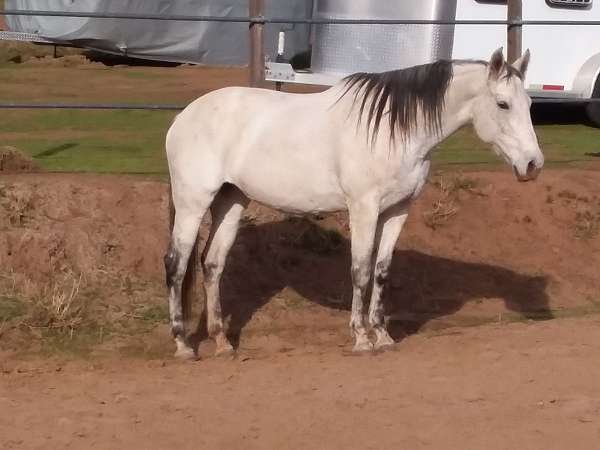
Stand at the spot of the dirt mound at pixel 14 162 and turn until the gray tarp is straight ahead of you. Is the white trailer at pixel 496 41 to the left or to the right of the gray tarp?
right

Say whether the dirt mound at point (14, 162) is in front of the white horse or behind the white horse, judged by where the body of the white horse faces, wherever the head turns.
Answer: behind

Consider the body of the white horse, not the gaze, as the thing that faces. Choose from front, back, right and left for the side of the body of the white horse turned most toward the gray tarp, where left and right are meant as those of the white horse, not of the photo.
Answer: left

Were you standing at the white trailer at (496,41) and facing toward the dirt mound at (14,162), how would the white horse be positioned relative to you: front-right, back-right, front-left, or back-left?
front-left

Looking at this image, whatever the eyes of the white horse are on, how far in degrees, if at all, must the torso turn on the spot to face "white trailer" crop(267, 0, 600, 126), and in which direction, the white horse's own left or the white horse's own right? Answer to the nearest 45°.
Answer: approximately 90° to the white horse's own left

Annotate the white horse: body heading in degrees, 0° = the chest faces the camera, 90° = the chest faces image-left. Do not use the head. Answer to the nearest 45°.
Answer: approximately 270°

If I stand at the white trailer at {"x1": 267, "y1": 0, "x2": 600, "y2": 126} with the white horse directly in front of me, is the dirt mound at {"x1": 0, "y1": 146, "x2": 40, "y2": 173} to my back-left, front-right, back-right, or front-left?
front-right

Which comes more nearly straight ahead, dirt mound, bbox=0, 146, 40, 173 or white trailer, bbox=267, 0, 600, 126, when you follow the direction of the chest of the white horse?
the white trailer
